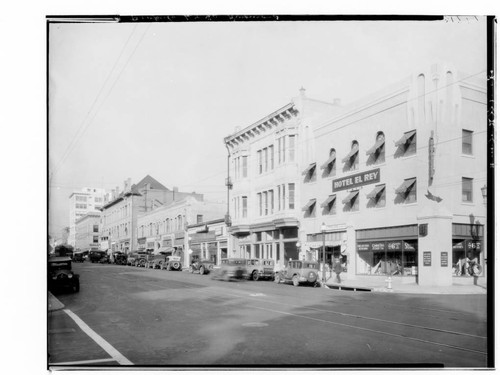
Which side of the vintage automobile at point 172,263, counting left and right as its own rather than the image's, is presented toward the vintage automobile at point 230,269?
back

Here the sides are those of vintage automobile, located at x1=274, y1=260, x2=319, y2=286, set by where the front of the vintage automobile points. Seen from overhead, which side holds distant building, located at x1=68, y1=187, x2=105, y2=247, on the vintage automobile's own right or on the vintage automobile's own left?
on the vintage automobile's own left

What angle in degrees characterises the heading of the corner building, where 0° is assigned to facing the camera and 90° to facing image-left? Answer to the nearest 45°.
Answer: approximately 45°

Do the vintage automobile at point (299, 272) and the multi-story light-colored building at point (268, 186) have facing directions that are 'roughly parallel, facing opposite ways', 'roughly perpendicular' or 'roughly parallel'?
roughly perpendicular

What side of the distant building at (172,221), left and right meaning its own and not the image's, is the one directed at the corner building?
left

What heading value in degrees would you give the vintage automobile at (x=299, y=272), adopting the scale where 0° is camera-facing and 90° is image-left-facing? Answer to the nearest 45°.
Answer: approximately 135°

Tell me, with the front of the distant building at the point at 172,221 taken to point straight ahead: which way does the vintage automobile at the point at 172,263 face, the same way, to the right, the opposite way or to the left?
to the right

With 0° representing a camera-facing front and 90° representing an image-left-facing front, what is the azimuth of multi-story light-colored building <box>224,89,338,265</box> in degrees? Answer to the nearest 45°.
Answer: approximately 45°

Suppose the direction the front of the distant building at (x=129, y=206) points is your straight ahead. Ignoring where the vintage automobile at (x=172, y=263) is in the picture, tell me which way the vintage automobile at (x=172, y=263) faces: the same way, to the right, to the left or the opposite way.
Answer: to the right
